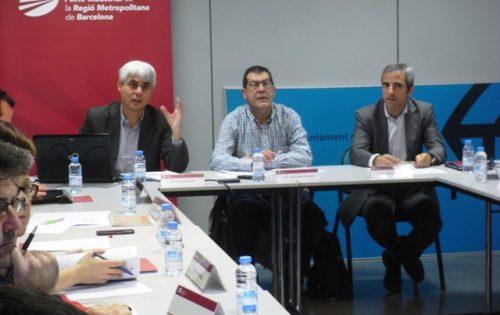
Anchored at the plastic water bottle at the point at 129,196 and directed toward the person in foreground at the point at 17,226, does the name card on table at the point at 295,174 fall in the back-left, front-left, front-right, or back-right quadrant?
back-left

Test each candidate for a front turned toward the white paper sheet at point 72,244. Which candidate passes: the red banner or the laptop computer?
the red banner

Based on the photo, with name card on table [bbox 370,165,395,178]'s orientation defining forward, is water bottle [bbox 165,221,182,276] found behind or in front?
in front

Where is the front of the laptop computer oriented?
away from the camera

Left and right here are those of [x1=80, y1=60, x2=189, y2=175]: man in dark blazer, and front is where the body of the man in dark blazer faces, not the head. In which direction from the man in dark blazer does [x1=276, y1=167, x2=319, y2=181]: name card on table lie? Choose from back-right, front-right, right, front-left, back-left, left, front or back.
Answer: front-left

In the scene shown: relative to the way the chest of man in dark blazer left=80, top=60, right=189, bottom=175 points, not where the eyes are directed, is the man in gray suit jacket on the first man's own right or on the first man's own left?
on the first man's own left

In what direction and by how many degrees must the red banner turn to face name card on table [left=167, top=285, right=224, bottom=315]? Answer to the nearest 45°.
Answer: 0° — it already faces it

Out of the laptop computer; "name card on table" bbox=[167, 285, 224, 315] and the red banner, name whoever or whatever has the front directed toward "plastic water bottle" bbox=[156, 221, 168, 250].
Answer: the red banner

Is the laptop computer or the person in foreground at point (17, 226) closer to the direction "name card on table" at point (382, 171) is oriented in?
the person in foreground

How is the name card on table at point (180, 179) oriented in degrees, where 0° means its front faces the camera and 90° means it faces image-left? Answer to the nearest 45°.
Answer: approximately 0°
